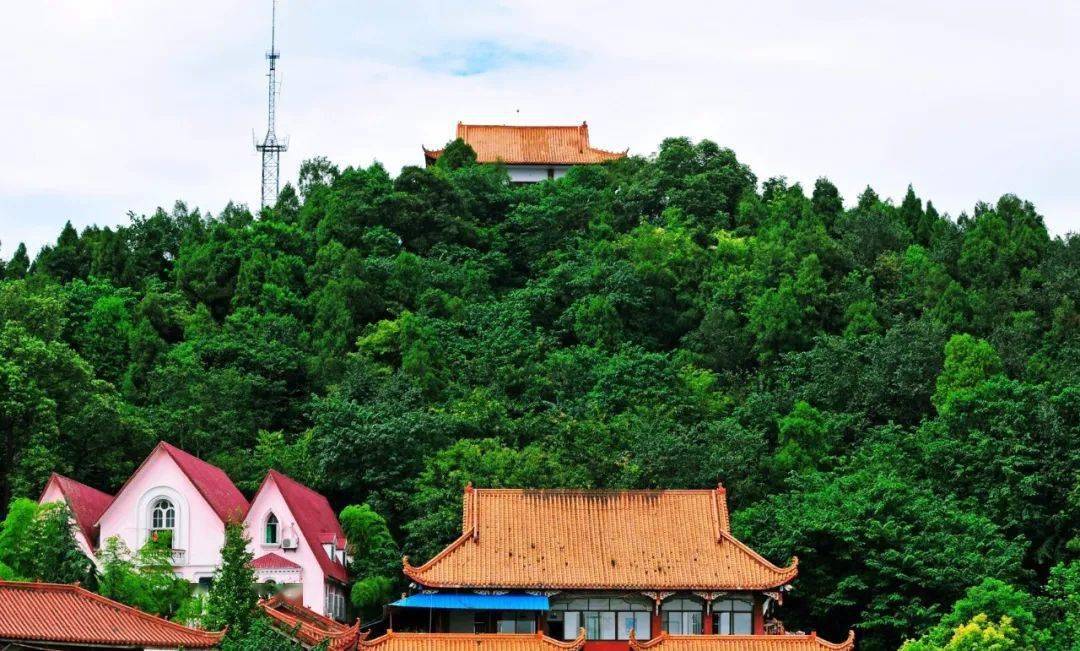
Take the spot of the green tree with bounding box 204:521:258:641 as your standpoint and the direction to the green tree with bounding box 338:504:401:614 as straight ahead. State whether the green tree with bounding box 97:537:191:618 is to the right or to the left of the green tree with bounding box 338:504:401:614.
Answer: left

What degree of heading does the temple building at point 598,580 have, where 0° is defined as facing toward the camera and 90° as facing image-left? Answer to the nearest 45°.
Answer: approximately 0°

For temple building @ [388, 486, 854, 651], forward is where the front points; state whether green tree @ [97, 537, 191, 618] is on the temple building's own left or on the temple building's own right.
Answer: on the temple building's own right

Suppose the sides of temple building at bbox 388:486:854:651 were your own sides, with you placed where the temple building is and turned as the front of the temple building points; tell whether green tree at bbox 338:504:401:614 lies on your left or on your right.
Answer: on your right

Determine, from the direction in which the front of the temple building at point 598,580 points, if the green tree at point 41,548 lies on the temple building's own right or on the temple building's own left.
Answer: on the temple building's own right

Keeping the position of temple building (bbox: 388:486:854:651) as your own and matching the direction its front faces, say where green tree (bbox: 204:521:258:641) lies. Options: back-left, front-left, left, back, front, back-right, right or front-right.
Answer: front-right

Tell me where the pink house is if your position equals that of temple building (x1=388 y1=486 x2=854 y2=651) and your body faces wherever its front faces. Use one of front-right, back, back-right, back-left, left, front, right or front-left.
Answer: right
